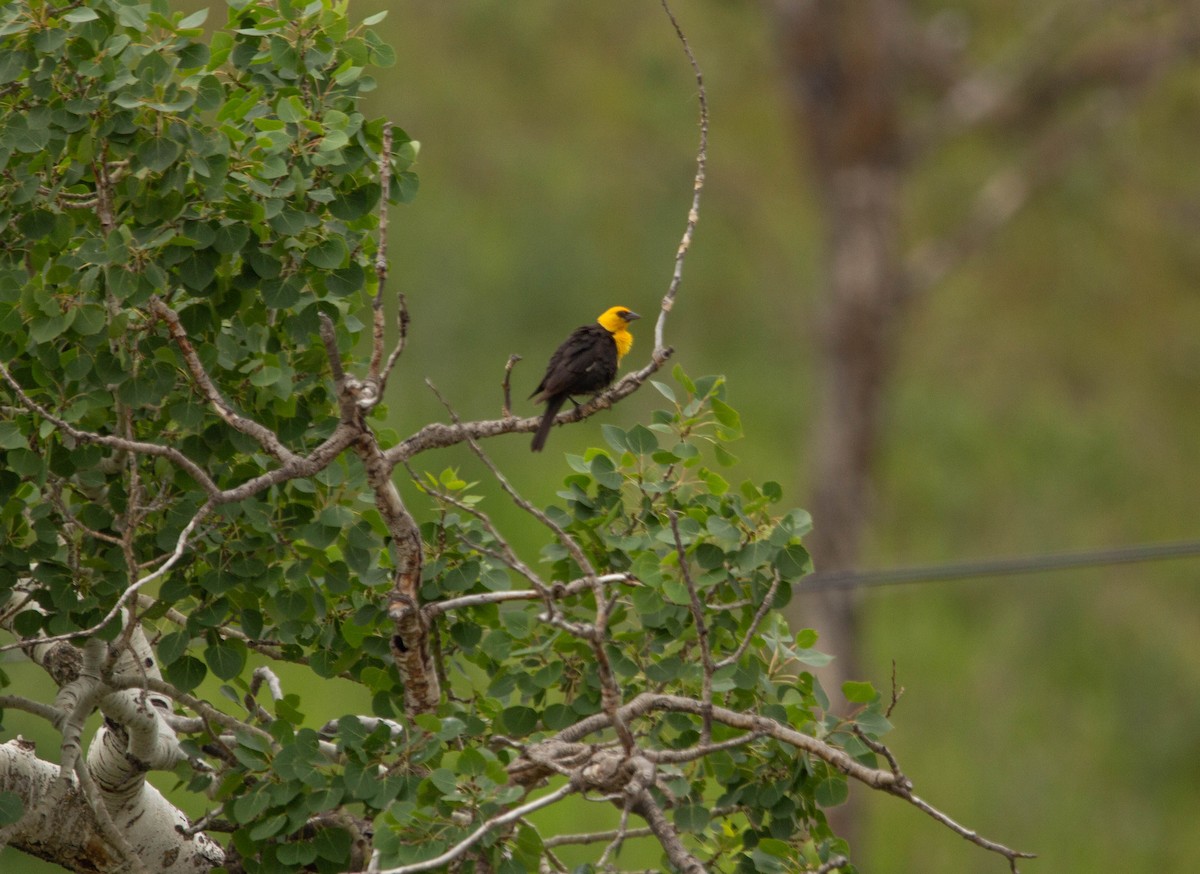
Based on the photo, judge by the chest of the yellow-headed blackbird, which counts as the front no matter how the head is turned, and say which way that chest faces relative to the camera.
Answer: to the viewer's right

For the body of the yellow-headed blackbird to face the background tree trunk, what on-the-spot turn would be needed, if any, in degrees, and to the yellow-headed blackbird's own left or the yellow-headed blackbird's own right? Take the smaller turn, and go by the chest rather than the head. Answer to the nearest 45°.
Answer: approximately 90° to the yellow-headed blackbird's own left
